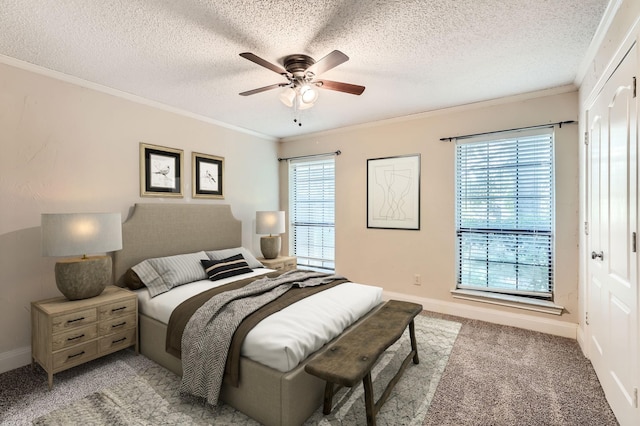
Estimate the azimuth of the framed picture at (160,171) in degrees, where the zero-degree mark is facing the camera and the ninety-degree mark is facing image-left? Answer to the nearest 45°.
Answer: approximately 315°

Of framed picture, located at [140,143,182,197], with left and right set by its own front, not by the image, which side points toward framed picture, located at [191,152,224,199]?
left

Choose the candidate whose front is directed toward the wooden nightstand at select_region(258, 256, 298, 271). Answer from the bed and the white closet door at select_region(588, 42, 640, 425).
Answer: the white closet door

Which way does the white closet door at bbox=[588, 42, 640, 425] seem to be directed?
to the viewer's left

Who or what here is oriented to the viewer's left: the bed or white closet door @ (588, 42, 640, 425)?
the white closet door

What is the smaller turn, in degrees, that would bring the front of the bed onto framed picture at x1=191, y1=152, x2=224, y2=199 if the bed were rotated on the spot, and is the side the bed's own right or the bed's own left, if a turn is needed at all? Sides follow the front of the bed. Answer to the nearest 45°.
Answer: approximately 135° to the bed's own left

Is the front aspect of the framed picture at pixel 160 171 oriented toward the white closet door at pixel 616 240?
yes

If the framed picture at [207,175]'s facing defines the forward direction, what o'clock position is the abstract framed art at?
The abstract framed art is roughly at 11 o'clock from the framed picture.

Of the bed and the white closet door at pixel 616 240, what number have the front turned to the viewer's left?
1

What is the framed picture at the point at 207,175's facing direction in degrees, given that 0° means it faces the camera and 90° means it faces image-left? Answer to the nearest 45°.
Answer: approximately 315°

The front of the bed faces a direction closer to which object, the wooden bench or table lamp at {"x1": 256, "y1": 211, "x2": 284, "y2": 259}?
the wooden bench
